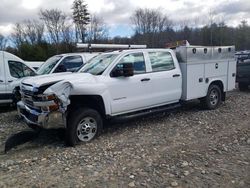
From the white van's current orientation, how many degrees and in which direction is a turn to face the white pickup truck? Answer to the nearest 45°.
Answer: approximately 45° to its right

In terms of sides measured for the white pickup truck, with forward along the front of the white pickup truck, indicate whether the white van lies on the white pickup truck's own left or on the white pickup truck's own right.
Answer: on the white pickup truck's own right

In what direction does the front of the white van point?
to the viewer's right
